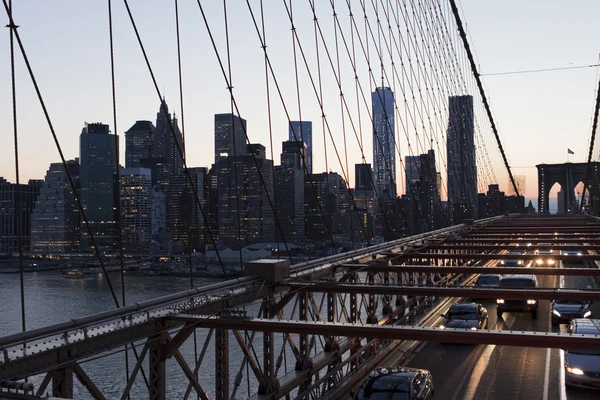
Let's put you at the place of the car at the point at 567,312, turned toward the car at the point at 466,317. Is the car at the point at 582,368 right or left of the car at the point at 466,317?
left

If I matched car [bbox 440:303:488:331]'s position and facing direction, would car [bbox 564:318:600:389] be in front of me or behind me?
in front

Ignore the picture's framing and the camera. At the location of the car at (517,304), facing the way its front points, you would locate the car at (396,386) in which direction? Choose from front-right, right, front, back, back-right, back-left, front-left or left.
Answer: front

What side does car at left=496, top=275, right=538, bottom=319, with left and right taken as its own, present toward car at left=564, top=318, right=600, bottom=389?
front

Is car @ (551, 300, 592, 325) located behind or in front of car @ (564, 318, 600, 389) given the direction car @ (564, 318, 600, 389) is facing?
behind

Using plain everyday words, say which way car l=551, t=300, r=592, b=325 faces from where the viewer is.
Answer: facing the viewer

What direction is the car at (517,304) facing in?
toward the camera

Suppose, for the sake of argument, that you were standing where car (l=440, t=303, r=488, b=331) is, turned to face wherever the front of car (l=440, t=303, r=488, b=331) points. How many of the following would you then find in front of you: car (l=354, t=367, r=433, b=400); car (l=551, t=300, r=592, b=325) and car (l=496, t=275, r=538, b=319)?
1

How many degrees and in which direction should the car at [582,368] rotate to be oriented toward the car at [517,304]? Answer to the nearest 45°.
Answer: approximately 180°

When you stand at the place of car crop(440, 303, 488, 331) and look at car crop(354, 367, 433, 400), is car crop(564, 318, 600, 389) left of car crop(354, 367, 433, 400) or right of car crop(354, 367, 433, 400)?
left

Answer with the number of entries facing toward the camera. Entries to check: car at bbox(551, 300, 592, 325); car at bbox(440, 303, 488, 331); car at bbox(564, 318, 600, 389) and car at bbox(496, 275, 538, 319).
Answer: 4

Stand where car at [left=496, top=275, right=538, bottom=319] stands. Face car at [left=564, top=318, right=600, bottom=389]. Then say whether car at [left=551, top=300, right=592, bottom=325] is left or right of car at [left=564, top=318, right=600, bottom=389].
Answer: left

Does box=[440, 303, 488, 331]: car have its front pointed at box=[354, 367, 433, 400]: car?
yes
